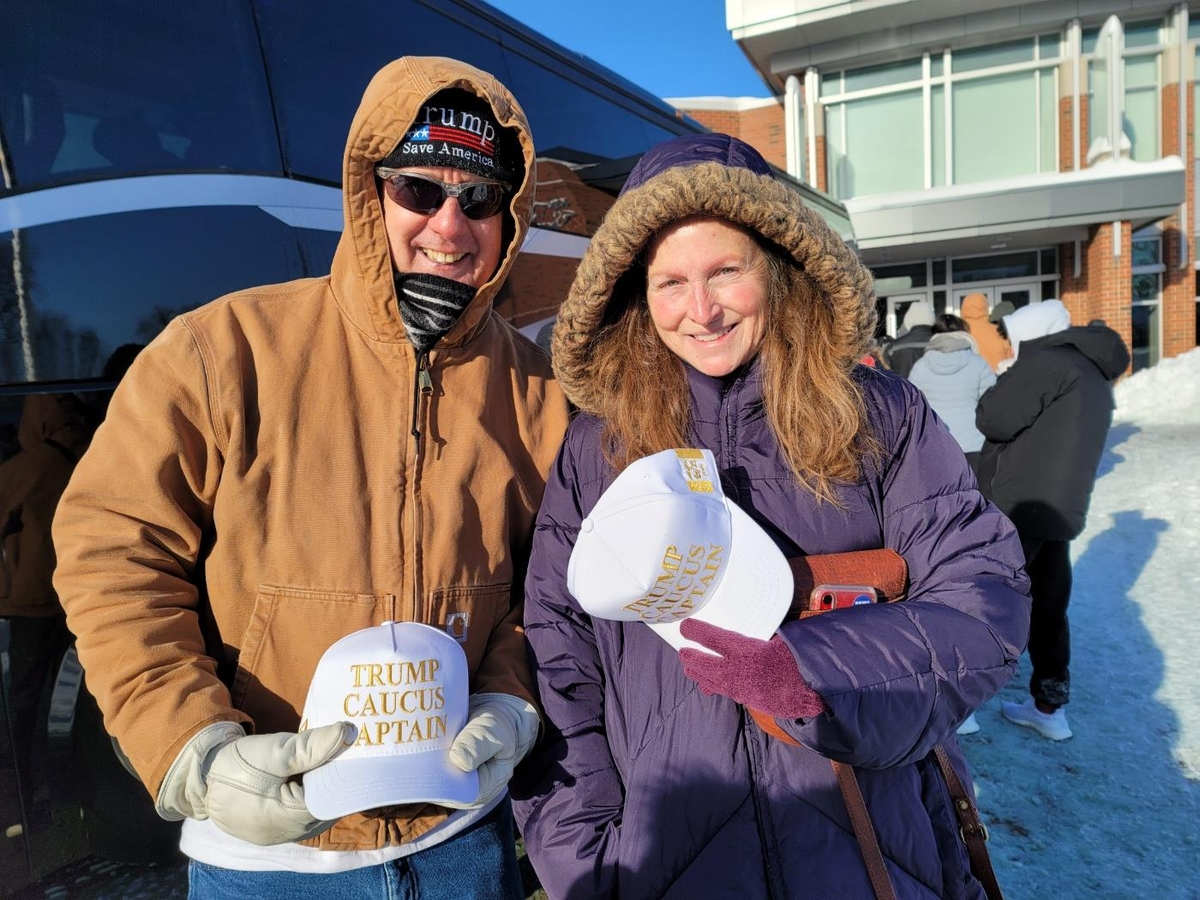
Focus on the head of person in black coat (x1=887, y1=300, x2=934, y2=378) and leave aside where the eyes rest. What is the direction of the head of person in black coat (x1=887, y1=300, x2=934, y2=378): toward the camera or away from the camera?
away from the camera

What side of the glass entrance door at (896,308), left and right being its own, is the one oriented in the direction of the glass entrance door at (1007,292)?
left

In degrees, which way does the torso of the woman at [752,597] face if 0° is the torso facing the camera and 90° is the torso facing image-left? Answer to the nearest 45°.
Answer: approximately 0°

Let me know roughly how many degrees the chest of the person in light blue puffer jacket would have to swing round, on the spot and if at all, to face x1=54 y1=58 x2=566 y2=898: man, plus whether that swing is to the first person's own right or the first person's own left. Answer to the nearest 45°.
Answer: approximately 180°

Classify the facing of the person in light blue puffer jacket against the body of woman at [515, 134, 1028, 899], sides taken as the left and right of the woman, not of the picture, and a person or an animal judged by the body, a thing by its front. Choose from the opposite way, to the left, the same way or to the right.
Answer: the opposite way

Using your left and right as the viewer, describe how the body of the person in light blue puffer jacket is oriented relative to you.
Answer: facing away from the viewer

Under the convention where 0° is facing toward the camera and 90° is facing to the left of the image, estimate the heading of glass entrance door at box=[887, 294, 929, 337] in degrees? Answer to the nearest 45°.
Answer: approximately 0°

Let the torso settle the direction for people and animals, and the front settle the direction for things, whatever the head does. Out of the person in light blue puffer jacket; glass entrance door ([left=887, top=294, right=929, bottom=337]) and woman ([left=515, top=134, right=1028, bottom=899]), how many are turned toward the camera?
2

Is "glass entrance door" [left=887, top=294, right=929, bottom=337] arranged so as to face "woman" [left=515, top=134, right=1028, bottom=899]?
yes

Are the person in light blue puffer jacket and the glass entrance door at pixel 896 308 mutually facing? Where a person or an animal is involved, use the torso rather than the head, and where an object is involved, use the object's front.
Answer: yes

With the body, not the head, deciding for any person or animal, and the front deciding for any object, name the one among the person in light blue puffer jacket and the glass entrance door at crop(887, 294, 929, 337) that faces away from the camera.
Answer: the person in light blue puffer jacket

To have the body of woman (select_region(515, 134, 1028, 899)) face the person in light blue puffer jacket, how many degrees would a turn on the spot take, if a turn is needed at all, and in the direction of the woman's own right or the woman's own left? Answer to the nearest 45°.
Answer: approximately 180°

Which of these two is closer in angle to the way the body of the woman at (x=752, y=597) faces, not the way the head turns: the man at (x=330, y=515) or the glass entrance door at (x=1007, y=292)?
the man

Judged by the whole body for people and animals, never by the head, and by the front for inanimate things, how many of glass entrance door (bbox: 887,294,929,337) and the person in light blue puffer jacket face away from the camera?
1
